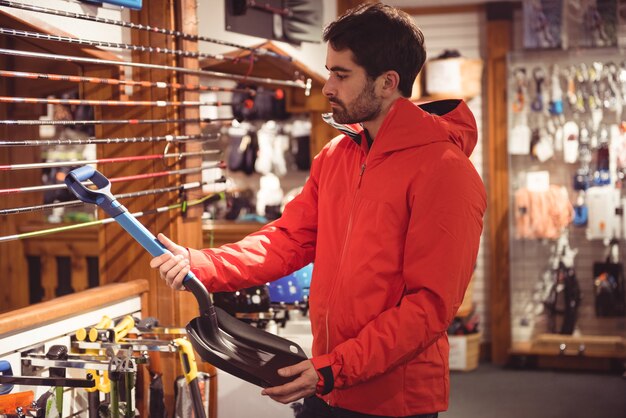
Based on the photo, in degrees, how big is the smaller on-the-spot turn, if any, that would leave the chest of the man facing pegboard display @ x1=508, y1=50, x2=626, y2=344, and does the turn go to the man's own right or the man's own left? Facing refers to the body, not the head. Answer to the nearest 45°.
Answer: approximately 135° to the man's own right

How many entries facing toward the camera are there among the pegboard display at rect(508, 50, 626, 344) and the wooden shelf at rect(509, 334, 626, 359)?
2

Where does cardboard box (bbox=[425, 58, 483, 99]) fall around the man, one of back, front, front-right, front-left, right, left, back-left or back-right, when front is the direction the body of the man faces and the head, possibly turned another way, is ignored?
back-right

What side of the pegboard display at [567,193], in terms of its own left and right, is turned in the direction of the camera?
front

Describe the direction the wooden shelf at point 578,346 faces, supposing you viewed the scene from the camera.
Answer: facing the viewer

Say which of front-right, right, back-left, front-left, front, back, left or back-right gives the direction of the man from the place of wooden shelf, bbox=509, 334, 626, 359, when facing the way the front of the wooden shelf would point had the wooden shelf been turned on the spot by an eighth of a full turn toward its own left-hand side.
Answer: front-right

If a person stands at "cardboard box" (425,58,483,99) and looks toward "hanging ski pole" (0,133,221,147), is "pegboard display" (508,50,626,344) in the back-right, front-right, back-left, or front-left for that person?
back-left

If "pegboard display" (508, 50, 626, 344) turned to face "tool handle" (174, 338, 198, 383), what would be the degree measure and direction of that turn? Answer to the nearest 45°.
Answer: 0° — it already faces it

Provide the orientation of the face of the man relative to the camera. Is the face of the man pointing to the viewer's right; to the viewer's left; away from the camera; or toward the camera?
to the viewer's left
